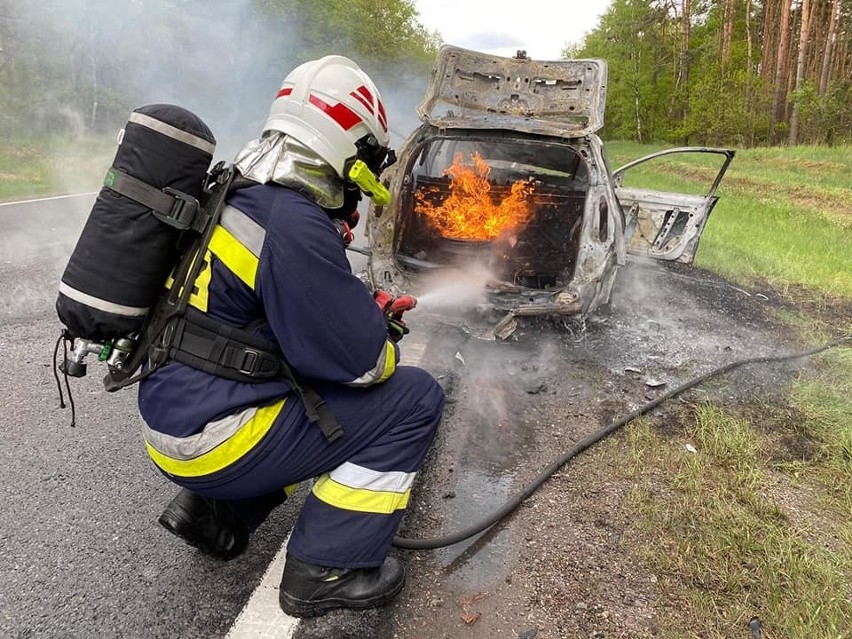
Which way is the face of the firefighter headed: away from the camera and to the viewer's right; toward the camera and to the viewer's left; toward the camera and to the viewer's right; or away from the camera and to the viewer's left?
away from the camera and to the viewer's right

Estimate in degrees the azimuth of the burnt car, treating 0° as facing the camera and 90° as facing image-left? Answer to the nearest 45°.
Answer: approximately 180°

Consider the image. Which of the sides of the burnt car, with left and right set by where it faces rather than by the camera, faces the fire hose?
back

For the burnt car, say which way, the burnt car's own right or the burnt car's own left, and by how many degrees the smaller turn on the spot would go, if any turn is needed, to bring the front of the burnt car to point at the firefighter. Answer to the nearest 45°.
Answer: approximately 180°
